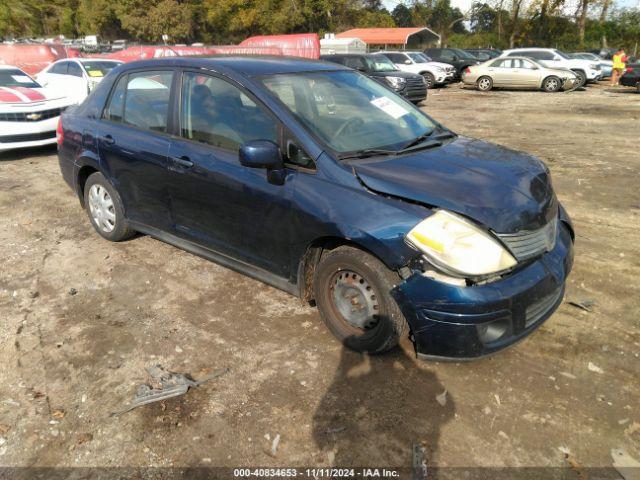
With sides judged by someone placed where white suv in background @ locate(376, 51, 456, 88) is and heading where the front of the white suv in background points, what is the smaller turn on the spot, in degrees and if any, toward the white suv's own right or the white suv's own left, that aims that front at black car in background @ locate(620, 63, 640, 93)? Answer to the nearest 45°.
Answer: approximately 45° to the white suv's own left

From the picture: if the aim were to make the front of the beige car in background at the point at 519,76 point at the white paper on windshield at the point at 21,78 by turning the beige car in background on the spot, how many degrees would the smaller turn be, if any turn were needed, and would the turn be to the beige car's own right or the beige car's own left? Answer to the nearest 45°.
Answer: approximately 135° to the beige car's own right

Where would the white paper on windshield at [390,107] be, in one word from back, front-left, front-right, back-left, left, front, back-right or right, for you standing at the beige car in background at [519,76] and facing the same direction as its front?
right

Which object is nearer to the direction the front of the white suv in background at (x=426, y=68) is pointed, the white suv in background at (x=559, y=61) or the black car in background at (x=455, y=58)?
the white suv in background

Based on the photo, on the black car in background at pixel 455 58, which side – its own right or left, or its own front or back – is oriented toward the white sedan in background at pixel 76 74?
right

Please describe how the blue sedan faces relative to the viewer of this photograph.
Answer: facing the viewer and to the right of the viewer

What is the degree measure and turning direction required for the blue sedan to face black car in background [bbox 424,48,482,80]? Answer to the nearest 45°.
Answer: approximately 135° to its left

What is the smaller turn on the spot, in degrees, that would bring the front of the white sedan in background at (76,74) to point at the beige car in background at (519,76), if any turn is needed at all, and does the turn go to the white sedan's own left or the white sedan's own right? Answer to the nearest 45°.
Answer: approximately 45° to the white sedan's own left

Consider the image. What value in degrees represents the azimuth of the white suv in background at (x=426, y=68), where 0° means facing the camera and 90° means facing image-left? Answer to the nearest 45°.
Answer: approximately 315°

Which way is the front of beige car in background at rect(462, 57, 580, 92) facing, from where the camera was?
facing to the right of the viewer

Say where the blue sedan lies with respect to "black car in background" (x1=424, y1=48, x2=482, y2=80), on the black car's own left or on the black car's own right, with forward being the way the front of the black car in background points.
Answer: on the black car's own right

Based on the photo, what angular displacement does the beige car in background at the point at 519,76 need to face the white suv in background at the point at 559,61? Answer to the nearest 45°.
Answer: approximately 45° to its left
